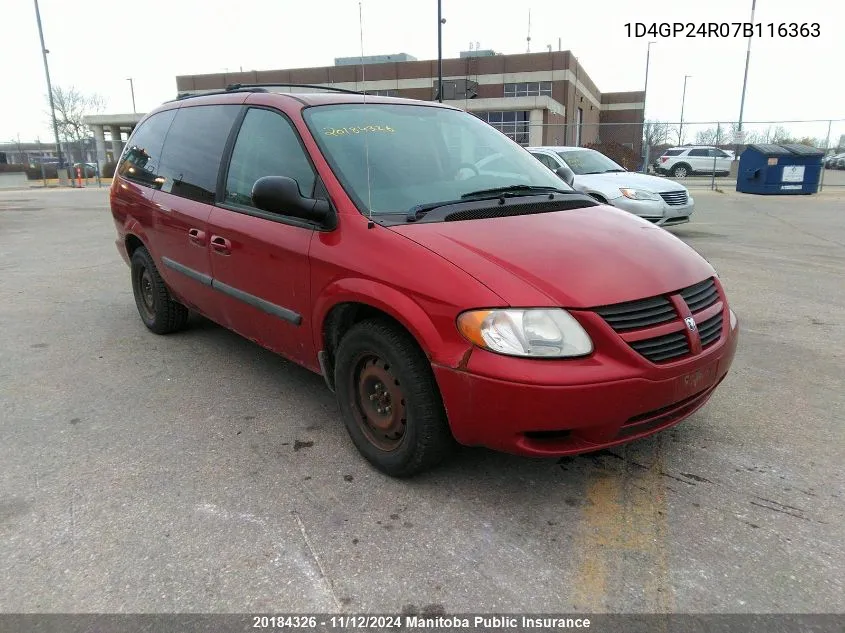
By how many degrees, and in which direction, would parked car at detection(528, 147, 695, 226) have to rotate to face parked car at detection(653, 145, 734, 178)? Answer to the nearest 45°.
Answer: approximately 135° to its left

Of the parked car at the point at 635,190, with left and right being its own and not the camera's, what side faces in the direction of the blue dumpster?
left

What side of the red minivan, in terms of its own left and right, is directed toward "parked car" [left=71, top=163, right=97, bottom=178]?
back

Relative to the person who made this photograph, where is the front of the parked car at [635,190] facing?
facing the viewer and to the right of the viewer

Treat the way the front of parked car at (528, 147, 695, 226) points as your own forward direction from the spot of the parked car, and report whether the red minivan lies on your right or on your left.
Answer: on your right

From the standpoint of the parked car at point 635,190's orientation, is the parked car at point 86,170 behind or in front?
behind

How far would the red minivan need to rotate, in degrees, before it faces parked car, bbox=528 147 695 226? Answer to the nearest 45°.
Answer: approximately 90° to its left

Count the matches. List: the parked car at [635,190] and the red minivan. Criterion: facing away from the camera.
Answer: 0

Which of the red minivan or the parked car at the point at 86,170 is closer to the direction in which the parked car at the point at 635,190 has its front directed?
the red minivan

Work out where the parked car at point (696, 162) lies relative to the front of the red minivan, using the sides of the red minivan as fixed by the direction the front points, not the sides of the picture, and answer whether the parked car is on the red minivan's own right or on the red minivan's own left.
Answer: on the red minivan's own left
